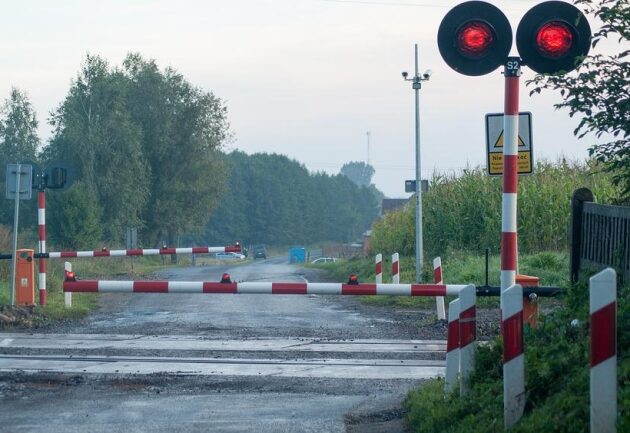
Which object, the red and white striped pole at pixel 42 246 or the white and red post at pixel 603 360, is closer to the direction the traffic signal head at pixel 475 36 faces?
the white and red post

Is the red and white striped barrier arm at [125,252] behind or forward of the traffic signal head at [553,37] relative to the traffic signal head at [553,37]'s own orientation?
behind

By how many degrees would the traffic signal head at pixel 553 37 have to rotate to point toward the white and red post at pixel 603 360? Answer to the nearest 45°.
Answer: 0° — it already faces it

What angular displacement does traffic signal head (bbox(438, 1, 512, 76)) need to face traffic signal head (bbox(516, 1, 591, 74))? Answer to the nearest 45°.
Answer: approximately 90° to its left

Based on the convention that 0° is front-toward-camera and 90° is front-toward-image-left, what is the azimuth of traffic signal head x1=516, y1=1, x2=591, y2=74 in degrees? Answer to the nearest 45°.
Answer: approximately 0°

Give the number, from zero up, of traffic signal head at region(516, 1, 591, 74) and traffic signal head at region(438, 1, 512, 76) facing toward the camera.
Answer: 2
